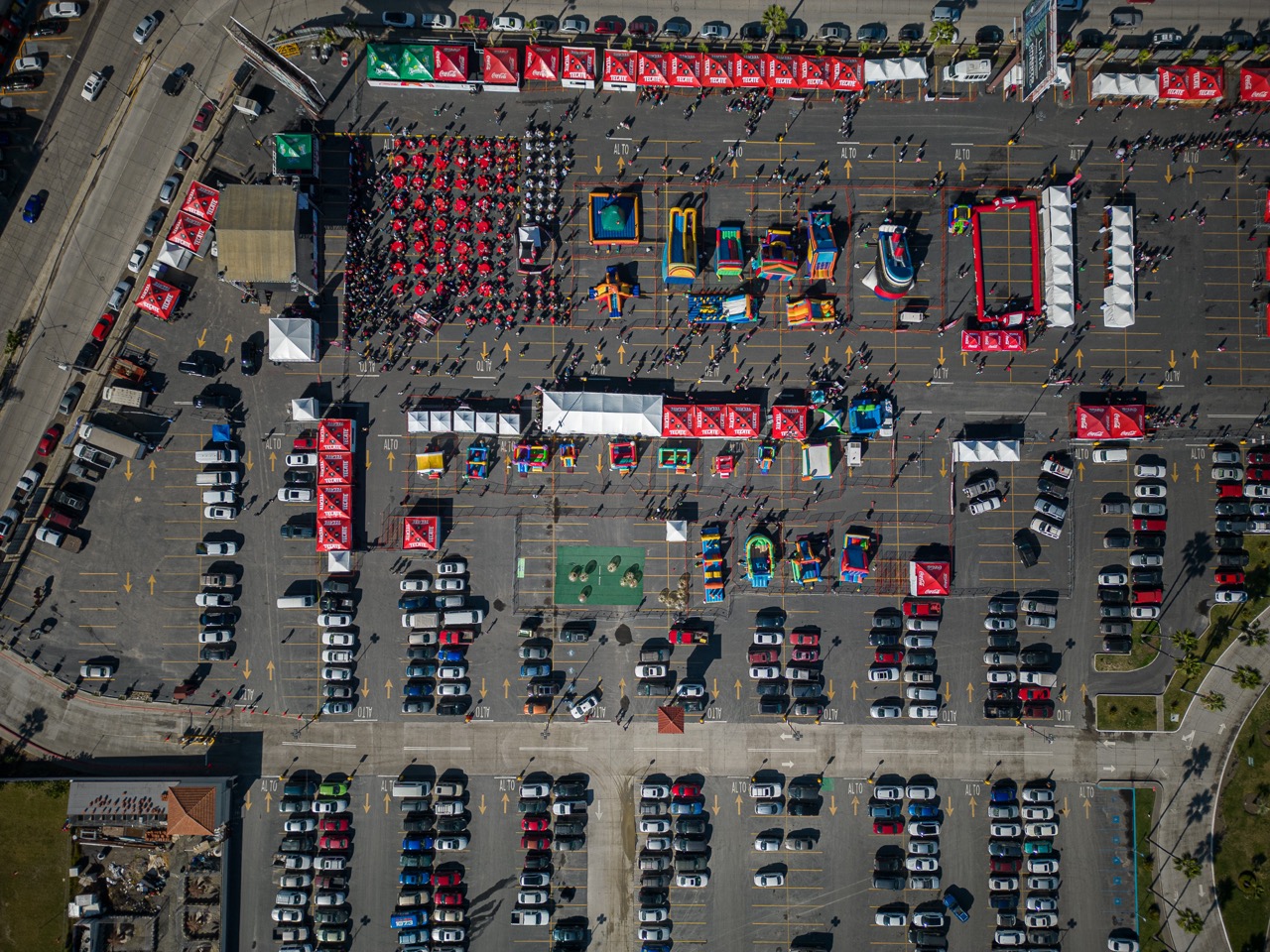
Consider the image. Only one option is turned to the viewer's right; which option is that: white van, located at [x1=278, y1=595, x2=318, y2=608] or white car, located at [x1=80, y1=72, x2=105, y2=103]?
the white van

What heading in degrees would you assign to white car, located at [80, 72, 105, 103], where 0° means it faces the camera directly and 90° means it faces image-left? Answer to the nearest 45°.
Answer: approximately 45°

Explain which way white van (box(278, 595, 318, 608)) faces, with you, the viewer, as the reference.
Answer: facing to the right of the viewer

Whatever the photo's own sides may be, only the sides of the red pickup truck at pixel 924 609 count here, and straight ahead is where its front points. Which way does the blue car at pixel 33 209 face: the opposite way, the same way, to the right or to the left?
to the left

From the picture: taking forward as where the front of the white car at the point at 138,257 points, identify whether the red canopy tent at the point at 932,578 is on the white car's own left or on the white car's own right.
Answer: on the white car's own right
